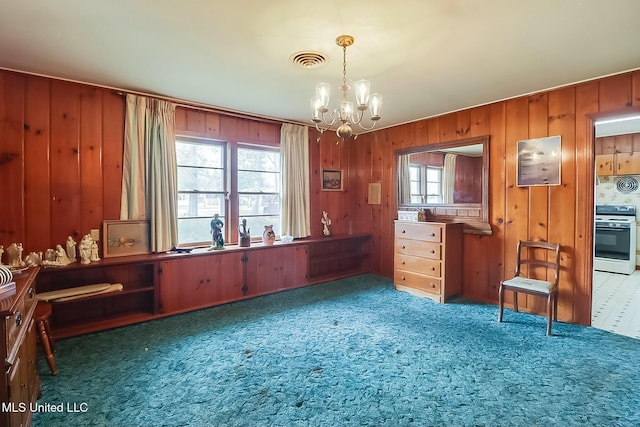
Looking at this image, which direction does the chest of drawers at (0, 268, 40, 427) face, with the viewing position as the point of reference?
facing to the right of the viewer

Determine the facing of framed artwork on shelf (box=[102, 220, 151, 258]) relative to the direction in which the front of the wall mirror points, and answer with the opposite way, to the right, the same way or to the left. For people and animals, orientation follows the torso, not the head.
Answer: to the left

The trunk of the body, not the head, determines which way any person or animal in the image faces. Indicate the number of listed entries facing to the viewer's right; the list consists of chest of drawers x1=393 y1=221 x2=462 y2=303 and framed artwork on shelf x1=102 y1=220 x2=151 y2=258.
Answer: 0

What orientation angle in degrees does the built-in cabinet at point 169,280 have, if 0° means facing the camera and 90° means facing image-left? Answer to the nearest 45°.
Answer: approximately 315°

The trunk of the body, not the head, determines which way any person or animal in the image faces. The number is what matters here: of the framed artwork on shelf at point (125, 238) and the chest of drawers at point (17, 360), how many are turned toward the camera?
1

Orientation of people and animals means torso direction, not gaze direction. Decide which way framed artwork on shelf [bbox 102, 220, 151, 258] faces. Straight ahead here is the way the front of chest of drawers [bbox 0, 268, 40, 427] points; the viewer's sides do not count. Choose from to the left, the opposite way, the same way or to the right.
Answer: to the right
